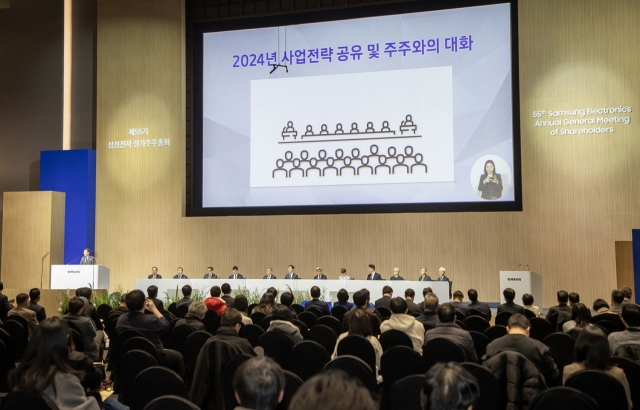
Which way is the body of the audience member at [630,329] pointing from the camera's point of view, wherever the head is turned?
away from the camera

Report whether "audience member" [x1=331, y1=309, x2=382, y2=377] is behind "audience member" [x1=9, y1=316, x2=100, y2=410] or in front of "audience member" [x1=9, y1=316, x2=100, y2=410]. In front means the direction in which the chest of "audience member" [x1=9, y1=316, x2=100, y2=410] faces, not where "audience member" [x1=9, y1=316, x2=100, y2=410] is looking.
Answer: in front

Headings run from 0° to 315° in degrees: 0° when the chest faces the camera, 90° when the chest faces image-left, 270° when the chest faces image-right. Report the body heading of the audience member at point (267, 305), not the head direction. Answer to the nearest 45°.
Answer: approximately 180°

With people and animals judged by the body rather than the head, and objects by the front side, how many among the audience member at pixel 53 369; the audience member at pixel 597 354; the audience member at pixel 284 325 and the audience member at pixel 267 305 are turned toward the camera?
0

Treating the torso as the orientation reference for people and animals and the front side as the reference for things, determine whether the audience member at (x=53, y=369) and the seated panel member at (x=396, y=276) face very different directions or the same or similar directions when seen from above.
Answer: very different directions

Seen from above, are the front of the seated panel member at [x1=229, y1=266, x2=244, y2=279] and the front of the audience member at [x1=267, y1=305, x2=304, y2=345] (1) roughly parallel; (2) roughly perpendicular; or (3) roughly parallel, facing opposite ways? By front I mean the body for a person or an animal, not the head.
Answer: roughly parallel, facing opposite ways

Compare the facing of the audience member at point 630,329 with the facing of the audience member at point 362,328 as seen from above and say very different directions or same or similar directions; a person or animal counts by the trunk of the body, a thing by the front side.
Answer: same or similar directions

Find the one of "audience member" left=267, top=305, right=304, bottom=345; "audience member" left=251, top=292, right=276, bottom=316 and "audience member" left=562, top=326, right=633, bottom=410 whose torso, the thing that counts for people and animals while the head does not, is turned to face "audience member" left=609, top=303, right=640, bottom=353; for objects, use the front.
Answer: "audience member" left=562, top=326, right=633, bottom=410

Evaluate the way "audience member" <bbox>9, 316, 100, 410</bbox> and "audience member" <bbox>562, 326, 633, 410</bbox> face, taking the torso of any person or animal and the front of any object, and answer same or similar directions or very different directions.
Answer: same or similar directions

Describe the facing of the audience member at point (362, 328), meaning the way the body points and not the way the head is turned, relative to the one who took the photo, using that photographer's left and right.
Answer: facing away from the viewer

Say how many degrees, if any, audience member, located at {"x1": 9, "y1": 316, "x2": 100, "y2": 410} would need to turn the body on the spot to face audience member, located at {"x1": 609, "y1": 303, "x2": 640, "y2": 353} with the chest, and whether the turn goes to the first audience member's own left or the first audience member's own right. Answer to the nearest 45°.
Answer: approximately 45° to the first audience member's own right

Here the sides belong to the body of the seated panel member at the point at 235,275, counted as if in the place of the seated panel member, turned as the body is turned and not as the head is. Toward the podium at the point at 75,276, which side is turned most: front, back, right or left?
right

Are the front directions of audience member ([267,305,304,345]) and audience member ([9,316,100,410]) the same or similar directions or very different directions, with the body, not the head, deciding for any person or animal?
same or similar directions

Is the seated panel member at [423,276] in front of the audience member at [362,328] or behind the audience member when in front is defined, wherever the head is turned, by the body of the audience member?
in front

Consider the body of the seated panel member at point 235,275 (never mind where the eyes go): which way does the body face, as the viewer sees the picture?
toward the camera

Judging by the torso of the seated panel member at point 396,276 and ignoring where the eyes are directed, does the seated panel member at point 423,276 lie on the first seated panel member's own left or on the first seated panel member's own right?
on the first seated panel member's own left

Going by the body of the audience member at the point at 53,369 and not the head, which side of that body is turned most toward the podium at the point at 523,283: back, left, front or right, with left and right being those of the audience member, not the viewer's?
front

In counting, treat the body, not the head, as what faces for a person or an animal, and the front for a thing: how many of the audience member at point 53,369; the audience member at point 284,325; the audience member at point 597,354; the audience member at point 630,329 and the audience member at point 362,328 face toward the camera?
0

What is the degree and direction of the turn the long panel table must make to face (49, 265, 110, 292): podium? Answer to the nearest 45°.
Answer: approximately 90° to its right
